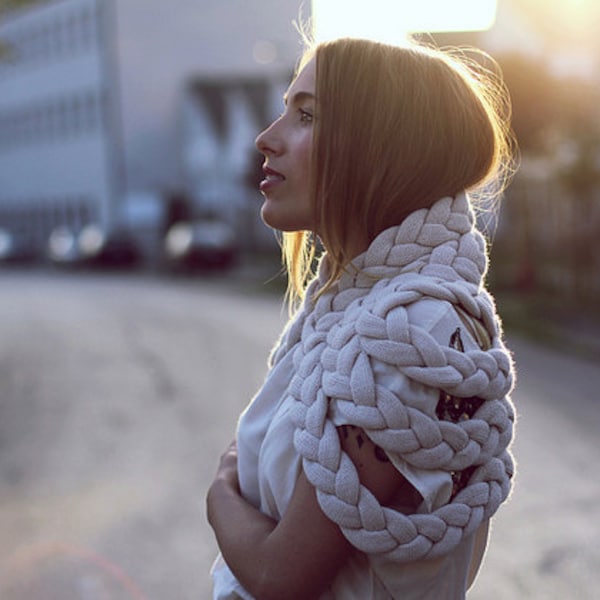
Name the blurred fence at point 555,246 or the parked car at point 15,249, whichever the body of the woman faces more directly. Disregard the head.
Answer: the parked car

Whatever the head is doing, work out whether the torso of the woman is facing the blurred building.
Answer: no

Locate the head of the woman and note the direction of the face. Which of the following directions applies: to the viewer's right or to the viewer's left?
to the viewer's left

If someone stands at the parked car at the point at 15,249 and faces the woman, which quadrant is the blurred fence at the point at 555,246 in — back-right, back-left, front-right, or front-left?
front-left

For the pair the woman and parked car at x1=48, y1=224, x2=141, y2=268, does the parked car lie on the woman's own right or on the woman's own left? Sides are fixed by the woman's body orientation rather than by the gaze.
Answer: on the woman's own right

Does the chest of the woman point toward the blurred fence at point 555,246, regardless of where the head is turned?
no

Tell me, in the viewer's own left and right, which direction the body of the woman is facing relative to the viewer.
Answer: facing to the left of the viewer

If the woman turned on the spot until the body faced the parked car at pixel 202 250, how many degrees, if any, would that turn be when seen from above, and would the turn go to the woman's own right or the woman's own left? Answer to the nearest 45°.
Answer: approximately 90° to the woman's own right

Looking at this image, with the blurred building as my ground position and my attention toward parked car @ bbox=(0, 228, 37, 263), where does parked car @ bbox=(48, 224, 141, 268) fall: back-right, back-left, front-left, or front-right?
front-left
